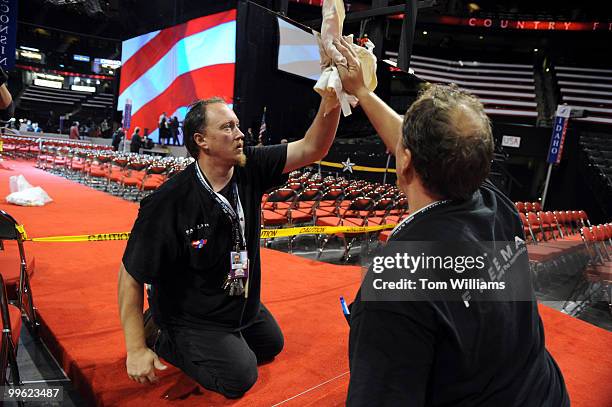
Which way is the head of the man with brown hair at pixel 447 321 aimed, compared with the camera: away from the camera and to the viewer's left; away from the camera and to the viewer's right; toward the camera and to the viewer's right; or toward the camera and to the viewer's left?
away from the camera and to the viewer's left

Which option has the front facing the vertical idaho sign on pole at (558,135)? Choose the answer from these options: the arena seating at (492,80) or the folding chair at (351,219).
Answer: the arena seating

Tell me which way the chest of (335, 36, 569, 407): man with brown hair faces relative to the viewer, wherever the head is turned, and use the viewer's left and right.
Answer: facing away from the viewer and to the left of the viewer

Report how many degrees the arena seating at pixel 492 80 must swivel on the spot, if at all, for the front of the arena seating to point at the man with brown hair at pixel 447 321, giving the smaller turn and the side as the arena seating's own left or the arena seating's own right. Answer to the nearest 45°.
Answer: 0° — it already faces them

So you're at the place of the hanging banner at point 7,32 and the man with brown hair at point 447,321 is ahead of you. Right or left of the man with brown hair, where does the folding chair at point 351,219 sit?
left

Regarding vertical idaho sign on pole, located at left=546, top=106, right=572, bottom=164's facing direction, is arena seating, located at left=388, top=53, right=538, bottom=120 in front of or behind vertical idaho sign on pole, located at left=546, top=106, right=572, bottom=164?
behind

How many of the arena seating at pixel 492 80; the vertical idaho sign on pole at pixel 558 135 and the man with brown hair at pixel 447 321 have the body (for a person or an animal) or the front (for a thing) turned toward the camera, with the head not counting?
2

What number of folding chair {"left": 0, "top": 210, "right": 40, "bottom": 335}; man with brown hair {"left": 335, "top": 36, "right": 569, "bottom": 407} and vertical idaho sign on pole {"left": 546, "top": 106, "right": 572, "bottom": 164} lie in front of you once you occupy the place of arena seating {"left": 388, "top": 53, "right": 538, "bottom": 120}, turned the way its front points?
3

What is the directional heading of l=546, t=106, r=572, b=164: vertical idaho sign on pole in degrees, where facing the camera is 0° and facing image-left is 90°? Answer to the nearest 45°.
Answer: approximately 0°

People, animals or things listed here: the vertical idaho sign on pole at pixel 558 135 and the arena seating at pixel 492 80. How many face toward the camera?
2
